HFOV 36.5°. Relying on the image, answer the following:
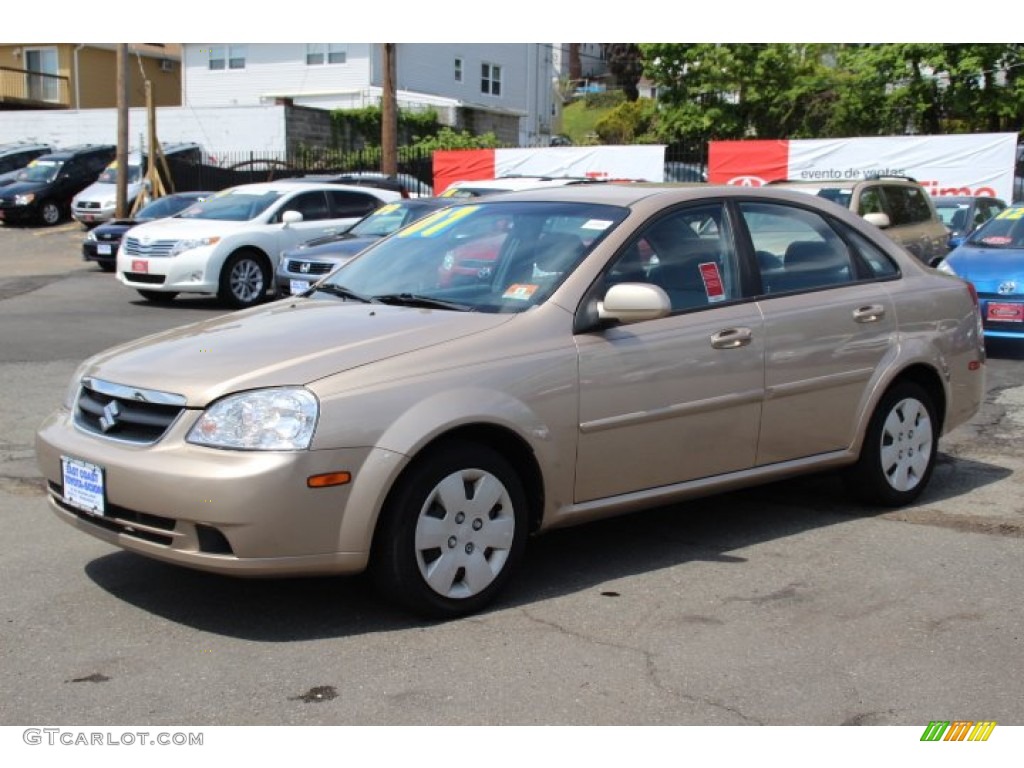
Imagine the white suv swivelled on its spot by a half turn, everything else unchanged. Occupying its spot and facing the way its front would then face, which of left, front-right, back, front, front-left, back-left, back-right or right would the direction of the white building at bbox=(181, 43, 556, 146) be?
front-left

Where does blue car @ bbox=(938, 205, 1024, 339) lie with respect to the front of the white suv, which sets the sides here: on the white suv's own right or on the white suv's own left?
on the white suv's own left

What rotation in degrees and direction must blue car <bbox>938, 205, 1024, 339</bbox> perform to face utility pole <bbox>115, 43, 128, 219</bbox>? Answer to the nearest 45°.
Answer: approximately 90° to its right

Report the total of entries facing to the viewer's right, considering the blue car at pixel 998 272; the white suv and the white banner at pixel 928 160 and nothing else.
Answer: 0

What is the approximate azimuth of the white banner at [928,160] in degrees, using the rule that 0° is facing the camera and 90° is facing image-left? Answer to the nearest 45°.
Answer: approximately 0°

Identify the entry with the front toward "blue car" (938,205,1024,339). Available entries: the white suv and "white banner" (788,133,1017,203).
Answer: the white banner

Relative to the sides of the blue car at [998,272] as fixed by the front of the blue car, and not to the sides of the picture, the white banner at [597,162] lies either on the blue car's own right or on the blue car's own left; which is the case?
on the blue car's own right

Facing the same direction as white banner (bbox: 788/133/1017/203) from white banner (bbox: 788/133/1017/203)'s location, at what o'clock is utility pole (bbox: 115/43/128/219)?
The utility pole is roughly at 3 o'clock from the white banner.

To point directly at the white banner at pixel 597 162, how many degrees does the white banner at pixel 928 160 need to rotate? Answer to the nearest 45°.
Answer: approximately 90° to its right

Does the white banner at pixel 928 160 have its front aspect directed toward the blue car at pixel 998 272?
yes

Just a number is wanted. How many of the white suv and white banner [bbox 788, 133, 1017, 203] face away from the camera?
0

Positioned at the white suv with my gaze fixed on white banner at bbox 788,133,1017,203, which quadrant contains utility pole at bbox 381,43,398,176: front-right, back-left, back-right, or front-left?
front-left

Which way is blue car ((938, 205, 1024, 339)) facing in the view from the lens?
facing the viewer and to the left of the viewer

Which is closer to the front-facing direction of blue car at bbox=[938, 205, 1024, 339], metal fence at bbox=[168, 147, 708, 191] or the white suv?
the white suv

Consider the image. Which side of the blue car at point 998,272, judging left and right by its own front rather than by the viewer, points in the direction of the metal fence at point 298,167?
right

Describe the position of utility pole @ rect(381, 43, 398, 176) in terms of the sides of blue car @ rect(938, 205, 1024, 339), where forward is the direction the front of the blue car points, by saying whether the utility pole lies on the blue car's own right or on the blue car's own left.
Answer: on the blue car's own right

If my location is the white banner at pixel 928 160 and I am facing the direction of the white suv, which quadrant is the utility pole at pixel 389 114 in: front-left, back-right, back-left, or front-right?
front-right
